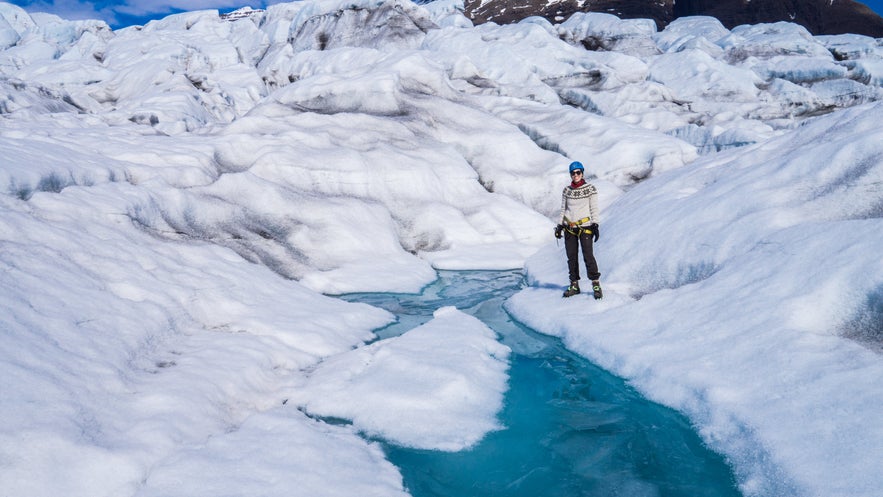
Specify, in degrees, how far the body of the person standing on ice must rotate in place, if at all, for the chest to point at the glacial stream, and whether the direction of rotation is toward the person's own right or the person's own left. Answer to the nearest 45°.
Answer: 0° — they already face it

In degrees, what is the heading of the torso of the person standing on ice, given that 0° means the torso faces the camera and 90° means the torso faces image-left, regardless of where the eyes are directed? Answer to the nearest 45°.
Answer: approximately 0°
